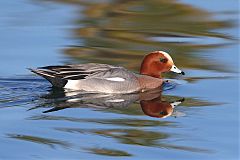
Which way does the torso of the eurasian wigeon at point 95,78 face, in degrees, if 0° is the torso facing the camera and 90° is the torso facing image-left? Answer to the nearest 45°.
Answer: approximately 270°
